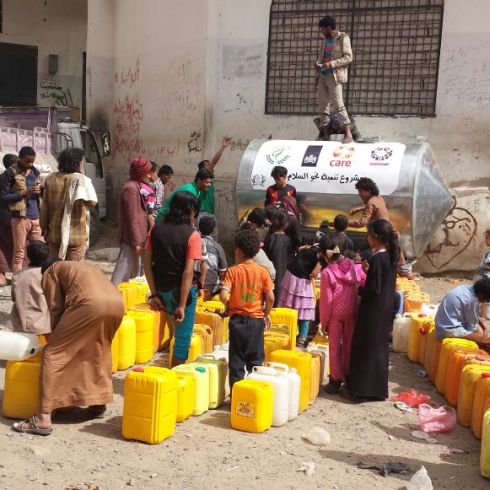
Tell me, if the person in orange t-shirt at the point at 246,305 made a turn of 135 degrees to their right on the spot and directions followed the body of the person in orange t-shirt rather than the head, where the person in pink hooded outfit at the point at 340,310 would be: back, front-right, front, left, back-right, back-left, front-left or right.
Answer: left

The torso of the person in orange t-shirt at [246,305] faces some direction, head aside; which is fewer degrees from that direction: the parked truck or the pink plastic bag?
the parked truck

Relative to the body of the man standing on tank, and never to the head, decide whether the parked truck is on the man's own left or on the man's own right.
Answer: on the man's own right

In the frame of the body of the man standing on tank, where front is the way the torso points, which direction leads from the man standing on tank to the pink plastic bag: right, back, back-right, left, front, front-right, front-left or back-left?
front-left

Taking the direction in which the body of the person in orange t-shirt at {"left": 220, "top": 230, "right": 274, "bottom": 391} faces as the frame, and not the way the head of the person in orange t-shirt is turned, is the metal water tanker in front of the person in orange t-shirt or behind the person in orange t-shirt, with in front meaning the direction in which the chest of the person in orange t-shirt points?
in front

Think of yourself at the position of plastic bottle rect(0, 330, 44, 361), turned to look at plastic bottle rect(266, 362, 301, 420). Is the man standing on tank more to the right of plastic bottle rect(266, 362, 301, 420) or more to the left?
left

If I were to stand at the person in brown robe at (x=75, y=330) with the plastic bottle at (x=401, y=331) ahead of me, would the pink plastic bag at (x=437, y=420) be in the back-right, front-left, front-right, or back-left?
front-right

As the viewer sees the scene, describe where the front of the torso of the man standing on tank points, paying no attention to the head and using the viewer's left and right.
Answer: facing the viewer and to the left of the viewer

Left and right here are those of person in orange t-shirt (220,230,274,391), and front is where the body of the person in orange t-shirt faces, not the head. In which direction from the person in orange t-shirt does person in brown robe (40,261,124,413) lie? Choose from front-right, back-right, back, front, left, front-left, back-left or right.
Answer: back-left

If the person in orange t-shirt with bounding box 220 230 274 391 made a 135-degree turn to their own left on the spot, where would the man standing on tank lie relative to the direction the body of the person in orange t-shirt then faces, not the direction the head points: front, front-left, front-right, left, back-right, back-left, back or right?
back-right

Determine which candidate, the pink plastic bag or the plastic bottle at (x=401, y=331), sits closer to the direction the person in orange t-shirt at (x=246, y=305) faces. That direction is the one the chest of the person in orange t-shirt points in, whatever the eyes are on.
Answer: the plastic bottle

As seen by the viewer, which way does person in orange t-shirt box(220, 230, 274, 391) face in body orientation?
away from the camera
